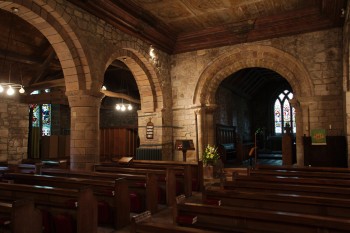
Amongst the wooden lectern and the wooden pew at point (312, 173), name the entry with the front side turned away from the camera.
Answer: the wooden pew

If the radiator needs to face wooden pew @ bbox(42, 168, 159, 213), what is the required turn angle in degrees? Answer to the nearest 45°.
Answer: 0° — it already faces it

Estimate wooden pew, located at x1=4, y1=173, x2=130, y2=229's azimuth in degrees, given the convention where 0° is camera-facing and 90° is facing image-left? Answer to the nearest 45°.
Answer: approximately 225°

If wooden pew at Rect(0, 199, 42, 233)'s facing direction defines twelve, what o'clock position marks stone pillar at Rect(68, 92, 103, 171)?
The stone pillar is roughly at 11 o'clock from the wooden pew.

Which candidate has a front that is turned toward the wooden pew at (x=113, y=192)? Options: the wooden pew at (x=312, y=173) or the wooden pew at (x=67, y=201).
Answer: the wooden pew at (x=67, y=201)

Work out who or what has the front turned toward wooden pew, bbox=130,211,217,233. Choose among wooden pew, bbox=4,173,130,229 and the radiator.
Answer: the radiator

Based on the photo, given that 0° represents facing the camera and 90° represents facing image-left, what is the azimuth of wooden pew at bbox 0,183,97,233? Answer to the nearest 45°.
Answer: approximately 225°

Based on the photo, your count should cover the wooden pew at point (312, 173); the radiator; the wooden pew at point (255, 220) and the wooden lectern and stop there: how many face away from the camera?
2

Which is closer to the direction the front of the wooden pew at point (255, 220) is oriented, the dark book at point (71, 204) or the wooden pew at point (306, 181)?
the wooden pew

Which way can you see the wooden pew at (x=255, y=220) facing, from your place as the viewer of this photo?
facing away from the viewer

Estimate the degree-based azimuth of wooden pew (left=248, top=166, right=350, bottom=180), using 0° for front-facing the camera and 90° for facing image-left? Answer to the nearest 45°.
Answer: approximately 180°
